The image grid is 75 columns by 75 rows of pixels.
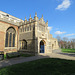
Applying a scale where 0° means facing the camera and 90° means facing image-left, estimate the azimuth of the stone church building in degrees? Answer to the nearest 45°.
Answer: approximately 315°
